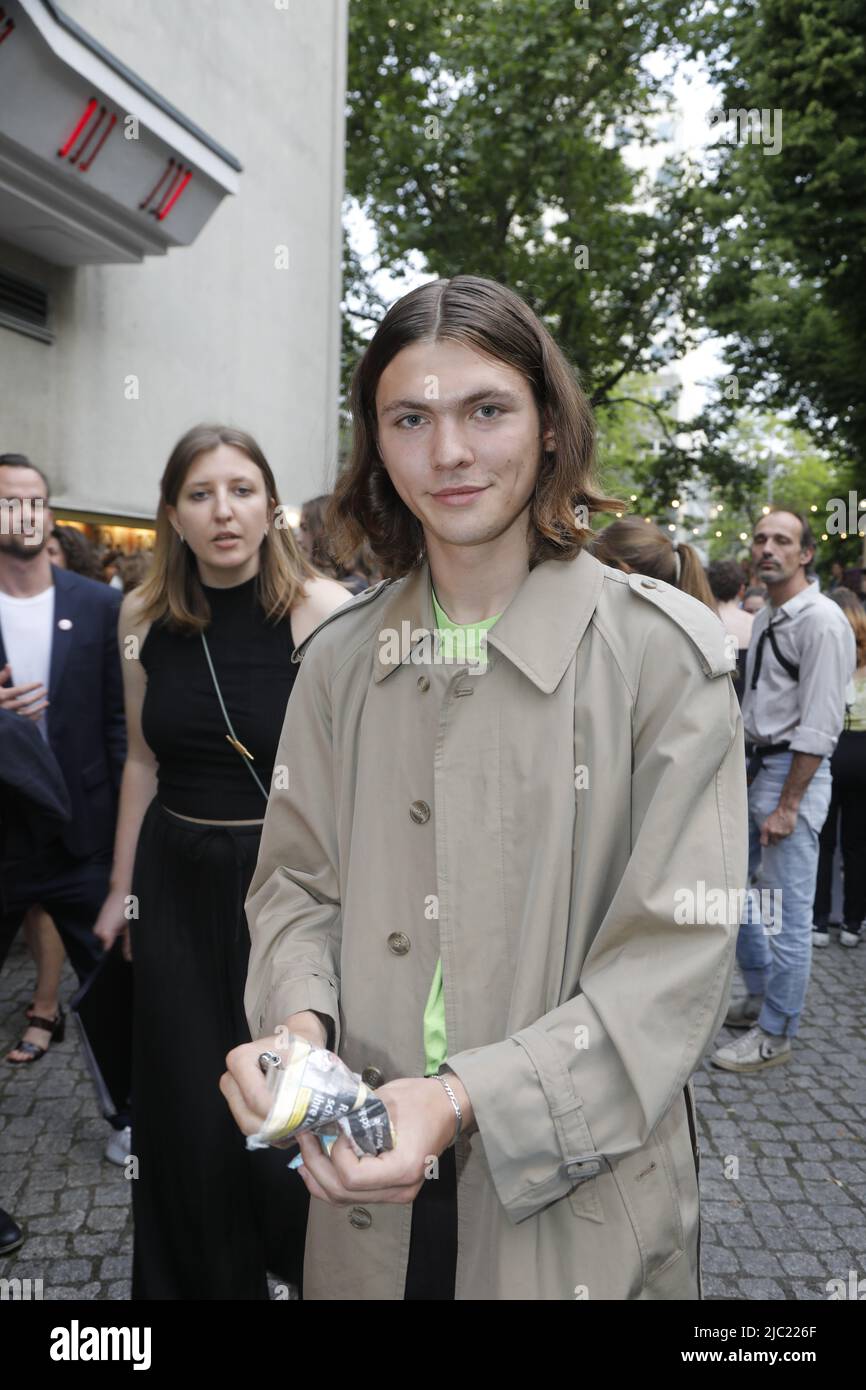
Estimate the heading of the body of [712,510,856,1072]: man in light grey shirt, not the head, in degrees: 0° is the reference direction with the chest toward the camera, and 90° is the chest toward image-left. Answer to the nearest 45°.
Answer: approximately 45°

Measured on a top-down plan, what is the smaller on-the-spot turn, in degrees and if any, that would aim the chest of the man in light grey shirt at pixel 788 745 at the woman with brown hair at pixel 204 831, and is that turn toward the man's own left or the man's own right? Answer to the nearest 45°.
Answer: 0° — they already face them

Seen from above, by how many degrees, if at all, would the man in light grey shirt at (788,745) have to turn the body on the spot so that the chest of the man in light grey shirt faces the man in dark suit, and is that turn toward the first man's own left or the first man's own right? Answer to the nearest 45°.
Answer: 0° — they already face them

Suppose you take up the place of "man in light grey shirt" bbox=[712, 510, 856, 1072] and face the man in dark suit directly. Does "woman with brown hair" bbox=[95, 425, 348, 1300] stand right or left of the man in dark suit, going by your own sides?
left

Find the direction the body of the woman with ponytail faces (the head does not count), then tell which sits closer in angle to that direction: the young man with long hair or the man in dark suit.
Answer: the man in dark suit
